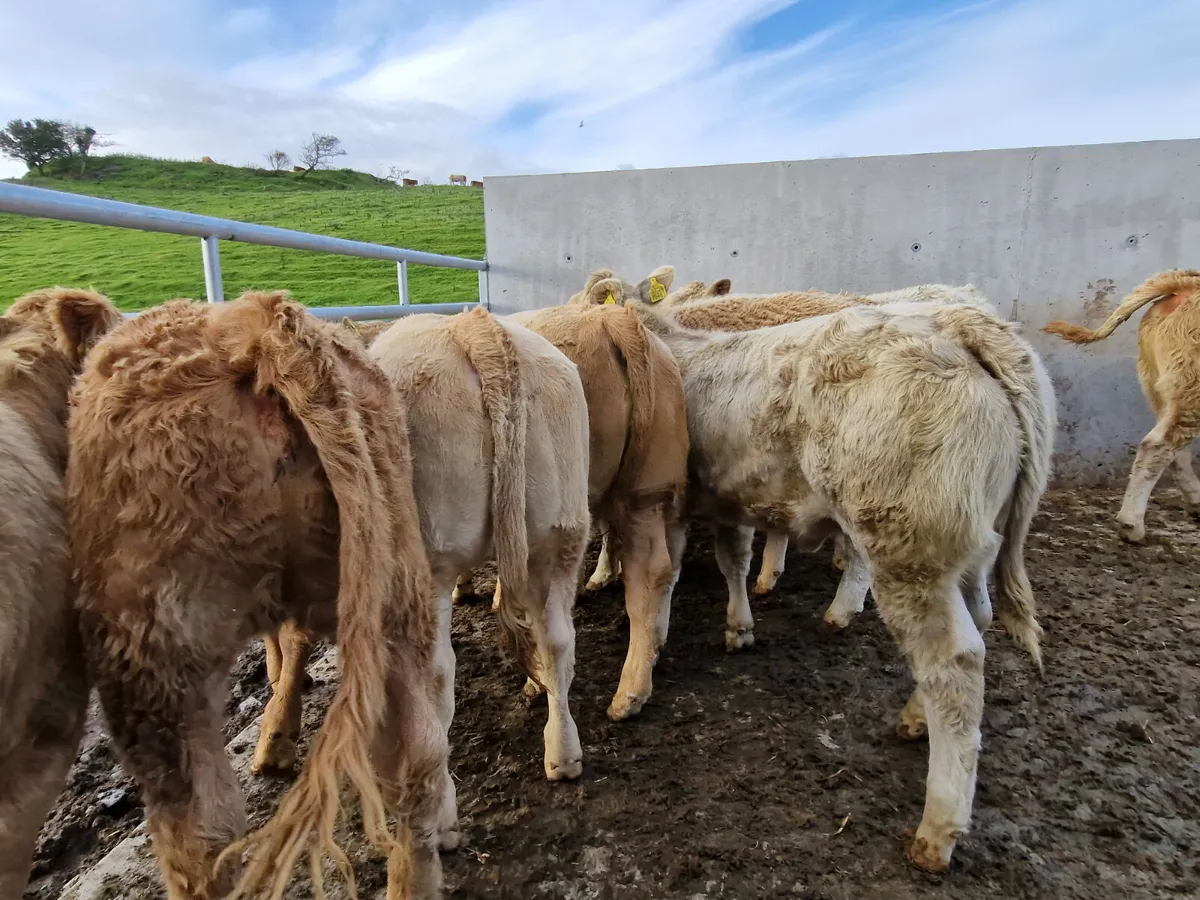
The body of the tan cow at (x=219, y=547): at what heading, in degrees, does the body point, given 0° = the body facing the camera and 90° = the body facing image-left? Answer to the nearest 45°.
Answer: approximately 180°

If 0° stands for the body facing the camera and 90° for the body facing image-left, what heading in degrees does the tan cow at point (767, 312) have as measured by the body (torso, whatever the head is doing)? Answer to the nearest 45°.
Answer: approximately 90°

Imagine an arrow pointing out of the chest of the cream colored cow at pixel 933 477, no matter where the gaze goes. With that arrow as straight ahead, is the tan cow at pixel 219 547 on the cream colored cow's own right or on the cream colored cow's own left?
on the cream colored cow's own left

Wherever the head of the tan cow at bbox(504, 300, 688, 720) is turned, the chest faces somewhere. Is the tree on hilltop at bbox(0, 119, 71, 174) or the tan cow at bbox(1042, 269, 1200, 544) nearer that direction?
the tree on hilltop

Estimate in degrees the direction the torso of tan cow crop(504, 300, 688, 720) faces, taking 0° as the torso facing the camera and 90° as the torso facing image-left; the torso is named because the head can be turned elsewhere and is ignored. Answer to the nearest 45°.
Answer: approximately 135°

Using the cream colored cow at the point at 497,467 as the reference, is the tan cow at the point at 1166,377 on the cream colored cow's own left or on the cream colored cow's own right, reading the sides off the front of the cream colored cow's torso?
on the cream colored cow's own right

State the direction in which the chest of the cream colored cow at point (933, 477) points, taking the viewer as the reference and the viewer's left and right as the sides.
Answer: facing away from the viewer and to the left of the viewer

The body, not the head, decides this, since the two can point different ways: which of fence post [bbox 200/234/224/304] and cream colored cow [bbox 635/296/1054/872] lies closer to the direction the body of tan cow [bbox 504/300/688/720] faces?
the fence post

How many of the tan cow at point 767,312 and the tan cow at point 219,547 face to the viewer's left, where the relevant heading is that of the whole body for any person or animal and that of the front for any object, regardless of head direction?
1

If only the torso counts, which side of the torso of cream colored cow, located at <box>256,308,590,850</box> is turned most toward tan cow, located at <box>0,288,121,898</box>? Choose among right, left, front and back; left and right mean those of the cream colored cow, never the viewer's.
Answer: left
